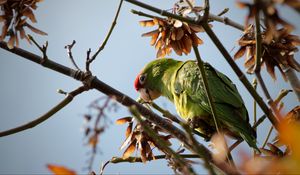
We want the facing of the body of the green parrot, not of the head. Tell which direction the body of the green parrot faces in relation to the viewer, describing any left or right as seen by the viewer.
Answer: facing to the left of the viewer

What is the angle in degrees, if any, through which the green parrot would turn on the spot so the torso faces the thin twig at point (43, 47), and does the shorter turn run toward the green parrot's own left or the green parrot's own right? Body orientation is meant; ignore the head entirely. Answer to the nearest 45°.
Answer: approximately 45° to the green parrot's own left

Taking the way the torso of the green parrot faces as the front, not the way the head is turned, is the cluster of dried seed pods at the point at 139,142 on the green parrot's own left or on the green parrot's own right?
on the green parrot's own left

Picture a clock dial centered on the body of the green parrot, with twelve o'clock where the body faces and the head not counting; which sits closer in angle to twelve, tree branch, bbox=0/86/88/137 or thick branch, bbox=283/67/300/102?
the tree branch

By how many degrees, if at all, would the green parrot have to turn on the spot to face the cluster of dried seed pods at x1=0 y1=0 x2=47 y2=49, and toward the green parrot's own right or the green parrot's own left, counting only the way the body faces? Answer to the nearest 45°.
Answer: approximately 45° to the green parrot's own left
